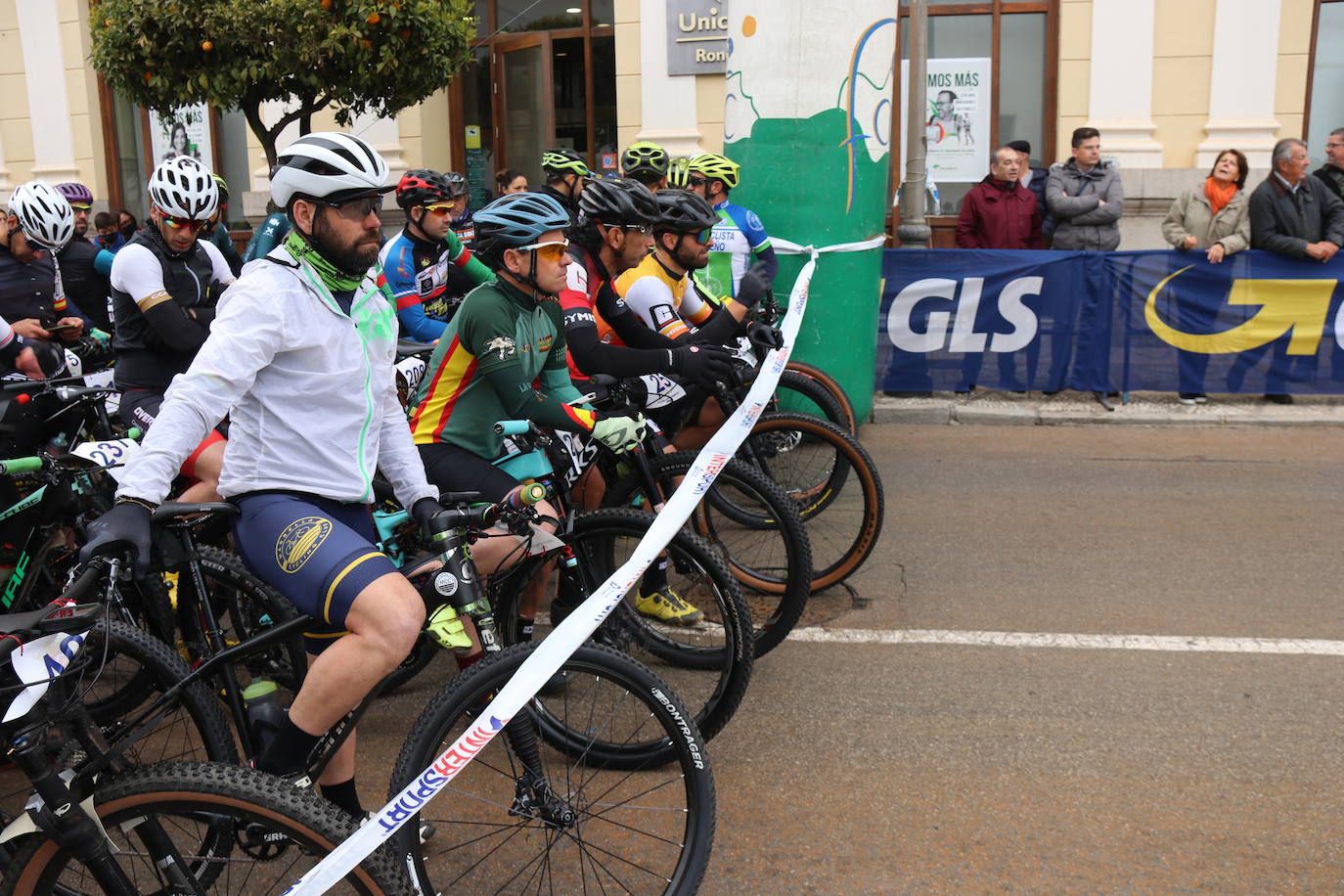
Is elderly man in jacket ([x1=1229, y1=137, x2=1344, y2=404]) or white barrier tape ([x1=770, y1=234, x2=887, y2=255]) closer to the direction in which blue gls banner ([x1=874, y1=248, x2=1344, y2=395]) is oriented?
the white barrier tape

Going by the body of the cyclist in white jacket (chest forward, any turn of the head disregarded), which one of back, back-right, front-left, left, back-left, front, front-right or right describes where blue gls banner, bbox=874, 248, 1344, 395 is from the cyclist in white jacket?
left

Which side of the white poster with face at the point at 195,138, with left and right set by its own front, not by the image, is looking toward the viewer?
front

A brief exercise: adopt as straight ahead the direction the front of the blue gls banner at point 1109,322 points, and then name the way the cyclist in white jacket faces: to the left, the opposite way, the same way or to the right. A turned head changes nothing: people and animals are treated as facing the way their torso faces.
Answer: to the left

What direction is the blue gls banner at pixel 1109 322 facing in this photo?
toward the camera

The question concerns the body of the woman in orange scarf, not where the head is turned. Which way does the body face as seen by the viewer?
toward the camera

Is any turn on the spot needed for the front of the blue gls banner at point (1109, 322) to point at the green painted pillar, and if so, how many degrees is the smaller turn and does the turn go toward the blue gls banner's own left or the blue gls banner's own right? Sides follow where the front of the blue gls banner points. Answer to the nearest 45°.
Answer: approximately 45° to the blue gls banner's own right

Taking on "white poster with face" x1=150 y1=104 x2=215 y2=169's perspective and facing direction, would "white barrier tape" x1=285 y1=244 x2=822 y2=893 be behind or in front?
in front

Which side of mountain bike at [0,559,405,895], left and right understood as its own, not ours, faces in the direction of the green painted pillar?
left
